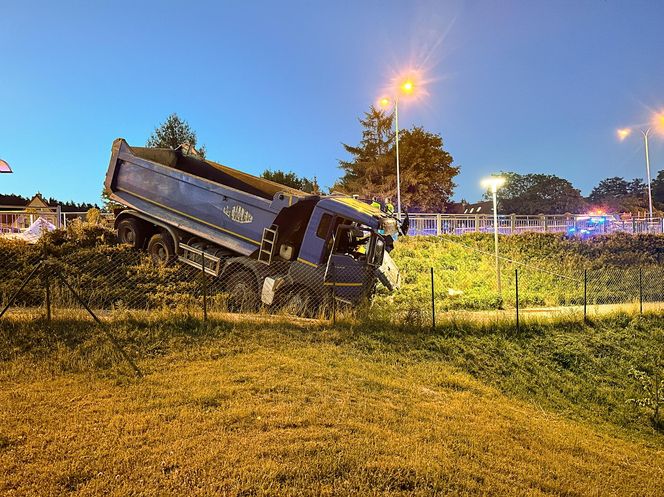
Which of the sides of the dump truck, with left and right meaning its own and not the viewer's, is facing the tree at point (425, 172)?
left

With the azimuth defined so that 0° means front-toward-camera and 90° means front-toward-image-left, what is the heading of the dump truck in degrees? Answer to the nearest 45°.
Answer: approximately 315°

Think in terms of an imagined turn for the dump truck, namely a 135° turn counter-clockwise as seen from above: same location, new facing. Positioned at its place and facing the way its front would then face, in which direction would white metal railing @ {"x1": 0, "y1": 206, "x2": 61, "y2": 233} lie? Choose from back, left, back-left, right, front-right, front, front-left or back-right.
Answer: front-left

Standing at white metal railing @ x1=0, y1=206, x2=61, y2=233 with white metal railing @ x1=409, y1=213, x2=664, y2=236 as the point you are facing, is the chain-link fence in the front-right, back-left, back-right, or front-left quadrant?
front-right

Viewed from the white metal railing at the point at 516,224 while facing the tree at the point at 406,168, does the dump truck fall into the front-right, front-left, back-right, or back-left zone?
back-left

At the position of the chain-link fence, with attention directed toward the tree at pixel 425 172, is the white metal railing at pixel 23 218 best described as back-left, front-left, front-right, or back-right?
front-left

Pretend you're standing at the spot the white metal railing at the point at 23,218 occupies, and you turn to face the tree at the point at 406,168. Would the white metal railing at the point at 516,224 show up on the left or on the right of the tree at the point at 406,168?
right

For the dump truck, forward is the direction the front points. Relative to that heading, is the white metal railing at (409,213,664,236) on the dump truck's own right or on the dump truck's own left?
on the dump truck's own left

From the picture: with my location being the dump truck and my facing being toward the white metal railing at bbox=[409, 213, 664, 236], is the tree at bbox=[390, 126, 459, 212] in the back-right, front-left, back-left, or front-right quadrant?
front-left

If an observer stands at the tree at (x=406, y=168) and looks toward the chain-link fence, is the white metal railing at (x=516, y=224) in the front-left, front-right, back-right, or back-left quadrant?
front-left
